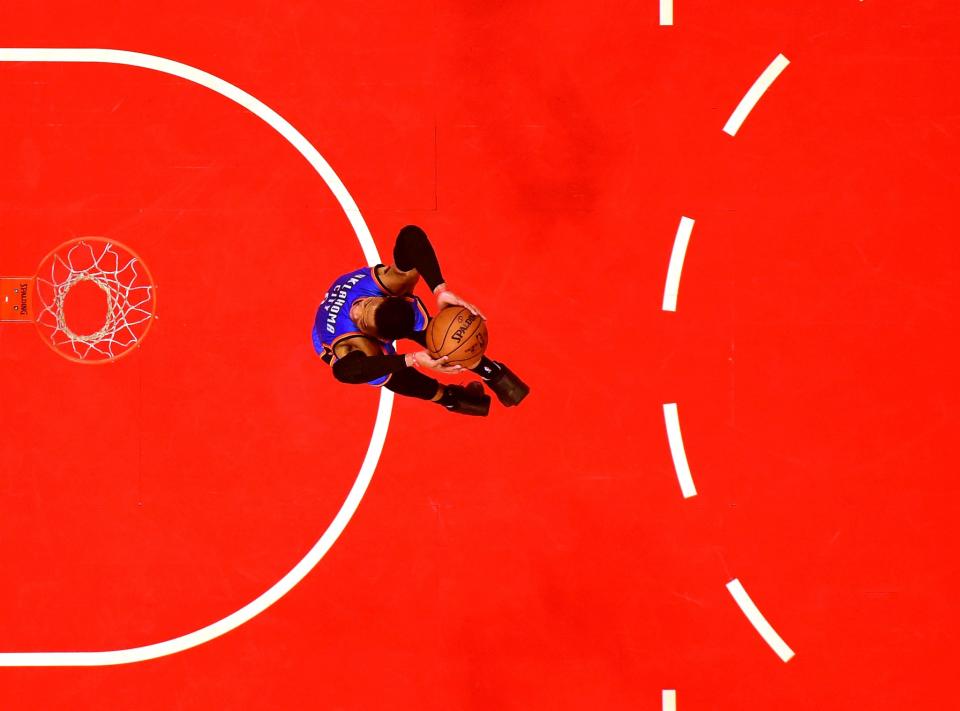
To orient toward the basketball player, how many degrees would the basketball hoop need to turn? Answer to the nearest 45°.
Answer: approximately 45° to its right

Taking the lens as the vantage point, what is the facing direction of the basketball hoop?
facing to the right of the viewer
